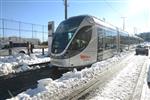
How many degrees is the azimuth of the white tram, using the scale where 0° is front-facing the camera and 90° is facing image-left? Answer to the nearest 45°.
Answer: approximately 45°
